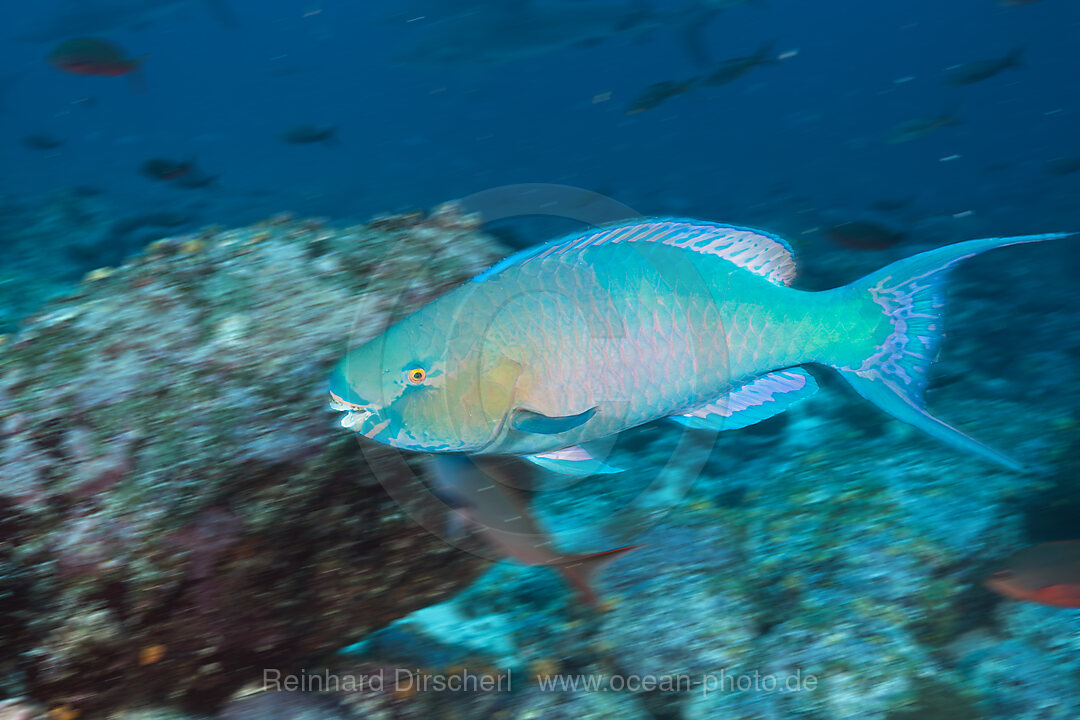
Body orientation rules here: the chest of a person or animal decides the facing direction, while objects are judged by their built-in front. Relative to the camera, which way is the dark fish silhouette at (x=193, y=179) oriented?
to the viewer's left

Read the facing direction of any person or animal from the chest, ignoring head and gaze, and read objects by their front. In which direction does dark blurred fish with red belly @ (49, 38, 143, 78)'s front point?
to the viewer's left

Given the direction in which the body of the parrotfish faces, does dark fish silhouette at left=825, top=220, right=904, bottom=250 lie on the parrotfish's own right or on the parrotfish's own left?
on the parrotfish's own right

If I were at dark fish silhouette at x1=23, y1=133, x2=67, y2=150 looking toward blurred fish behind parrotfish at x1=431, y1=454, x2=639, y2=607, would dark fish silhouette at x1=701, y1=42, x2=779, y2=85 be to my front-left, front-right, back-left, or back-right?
front-left

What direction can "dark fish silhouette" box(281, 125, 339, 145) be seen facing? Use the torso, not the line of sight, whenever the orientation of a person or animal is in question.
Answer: to the viewer's left

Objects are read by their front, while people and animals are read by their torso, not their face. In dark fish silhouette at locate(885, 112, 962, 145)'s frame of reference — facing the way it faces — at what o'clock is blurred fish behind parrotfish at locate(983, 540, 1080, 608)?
The blurred fish behind parrotfish is roughly at 9 o'clock from the dark fish silhouette.

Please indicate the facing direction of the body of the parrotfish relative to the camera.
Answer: to the viewer's left

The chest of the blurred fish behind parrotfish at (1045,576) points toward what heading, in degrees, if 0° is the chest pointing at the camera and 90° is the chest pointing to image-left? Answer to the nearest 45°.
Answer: approximately 90°

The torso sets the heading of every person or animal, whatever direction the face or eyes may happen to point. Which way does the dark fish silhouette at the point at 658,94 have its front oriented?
to the viewer's left

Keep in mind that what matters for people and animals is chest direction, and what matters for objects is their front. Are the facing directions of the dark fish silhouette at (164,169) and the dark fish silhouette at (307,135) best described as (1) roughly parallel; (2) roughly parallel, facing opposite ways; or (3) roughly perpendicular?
roughly parallel

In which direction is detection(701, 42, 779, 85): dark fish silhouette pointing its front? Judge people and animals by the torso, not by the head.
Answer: to the viewer's left
